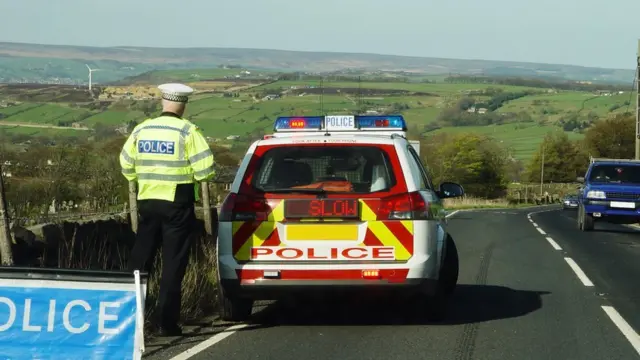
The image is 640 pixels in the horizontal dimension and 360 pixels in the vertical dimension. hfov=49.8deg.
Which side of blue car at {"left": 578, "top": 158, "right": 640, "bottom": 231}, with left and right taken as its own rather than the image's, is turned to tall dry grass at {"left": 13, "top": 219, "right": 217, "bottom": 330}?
front

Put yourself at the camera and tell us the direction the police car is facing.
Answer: facing away from the viewer

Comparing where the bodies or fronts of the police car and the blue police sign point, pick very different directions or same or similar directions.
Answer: very different directions

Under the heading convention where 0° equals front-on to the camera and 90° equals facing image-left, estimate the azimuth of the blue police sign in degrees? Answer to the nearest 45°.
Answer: approximately 0°

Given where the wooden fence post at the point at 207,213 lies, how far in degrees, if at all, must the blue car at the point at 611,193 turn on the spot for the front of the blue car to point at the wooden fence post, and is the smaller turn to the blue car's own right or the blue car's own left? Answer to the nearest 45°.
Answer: approximately 45° to the blue car's own right

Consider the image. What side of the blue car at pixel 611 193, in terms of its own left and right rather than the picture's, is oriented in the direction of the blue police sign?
front

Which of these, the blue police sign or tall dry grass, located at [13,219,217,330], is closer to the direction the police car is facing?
the tall dry grass

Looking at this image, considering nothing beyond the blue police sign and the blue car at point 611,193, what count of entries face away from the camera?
0

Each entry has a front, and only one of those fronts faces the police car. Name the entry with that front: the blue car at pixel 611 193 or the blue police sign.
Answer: the blue car

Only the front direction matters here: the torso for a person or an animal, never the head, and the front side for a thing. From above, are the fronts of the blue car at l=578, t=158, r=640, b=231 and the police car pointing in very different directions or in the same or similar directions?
very different directions
